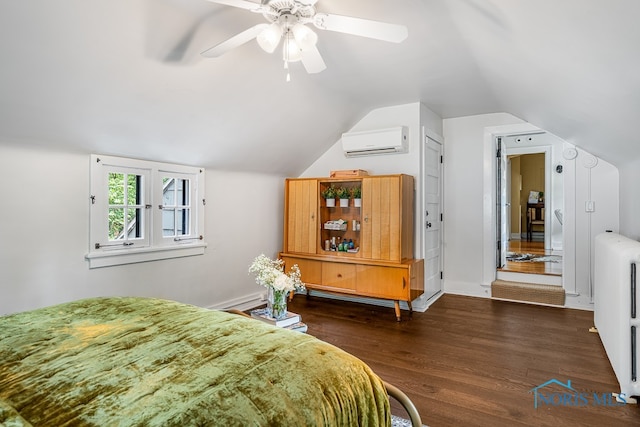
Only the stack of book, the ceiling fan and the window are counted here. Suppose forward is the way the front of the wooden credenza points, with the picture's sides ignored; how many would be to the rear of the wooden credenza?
0

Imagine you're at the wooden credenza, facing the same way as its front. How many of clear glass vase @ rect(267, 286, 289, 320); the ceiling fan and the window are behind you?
0

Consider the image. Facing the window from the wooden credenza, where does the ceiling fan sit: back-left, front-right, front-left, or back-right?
front-left

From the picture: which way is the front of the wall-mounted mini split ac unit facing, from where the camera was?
facing the viewer and to the left of the viewer

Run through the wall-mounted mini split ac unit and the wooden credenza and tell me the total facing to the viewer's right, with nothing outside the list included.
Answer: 0

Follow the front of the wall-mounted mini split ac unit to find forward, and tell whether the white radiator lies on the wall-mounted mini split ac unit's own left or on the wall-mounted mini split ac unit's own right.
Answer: on the wall-mounted mini split ac unit's own left

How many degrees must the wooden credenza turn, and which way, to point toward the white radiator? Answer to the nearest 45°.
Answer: approximately 90° to its left

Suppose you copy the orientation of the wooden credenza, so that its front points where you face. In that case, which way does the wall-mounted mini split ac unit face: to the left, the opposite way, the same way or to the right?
the same way

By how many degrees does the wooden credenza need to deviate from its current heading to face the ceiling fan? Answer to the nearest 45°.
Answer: approximately 45° to its left

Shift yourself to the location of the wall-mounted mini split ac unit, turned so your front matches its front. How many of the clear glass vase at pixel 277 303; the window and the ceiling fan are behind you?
0
